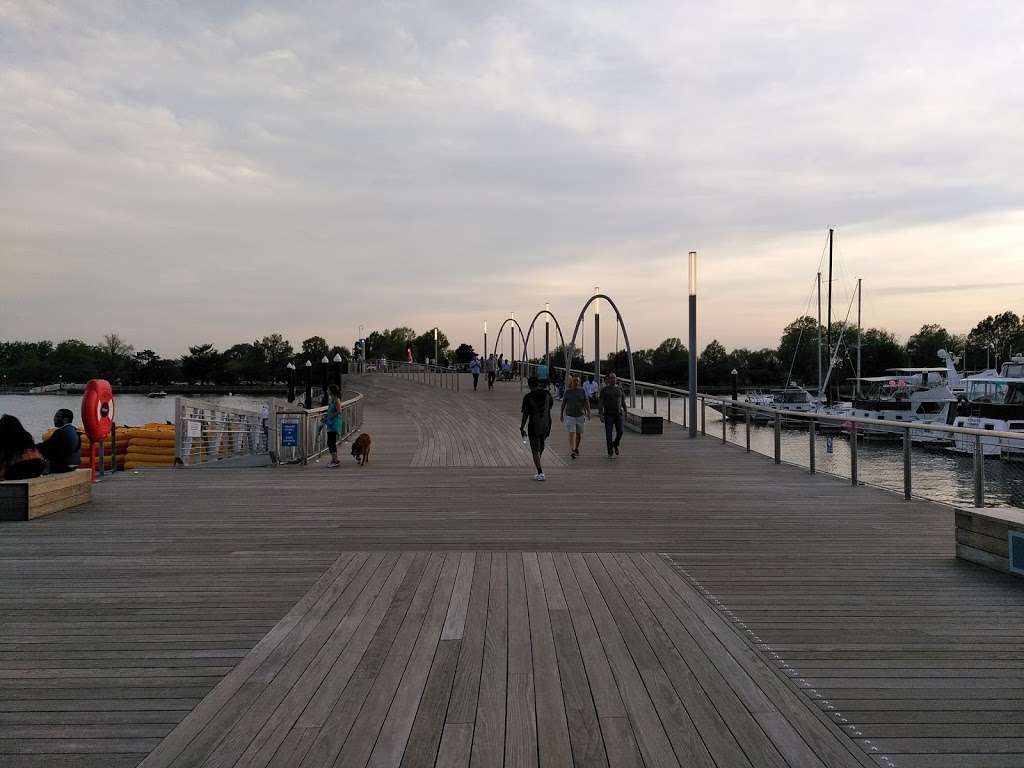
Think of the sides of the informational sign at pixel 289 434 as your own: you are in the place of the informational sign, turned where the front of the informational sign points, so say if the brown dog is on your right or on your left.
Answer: on your left

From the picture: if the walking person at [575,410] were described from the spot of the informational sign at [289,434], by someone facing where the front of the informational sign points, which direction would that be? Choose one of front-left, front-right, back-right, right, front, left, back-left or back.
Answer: left

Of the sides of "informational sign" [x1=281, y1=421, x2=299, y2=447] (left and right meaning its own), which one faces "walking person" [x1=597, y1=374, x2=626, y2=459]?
left

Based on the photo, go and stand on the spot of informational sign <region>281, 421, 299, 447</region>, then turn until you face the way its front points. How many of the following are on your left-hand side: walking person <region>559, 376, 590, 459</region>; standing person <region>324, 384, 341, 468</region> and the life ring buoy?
2

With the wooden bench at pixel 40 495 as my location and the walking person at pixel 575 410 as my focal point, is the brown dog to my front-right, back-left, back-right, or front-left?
front-left

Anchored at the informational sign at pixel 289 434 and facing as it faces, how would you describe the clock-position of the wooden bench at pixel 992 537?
The wooden bench is roughly at 11 o'clock from the informational sign.

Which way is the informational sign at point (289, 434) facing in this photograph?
toward the camera
